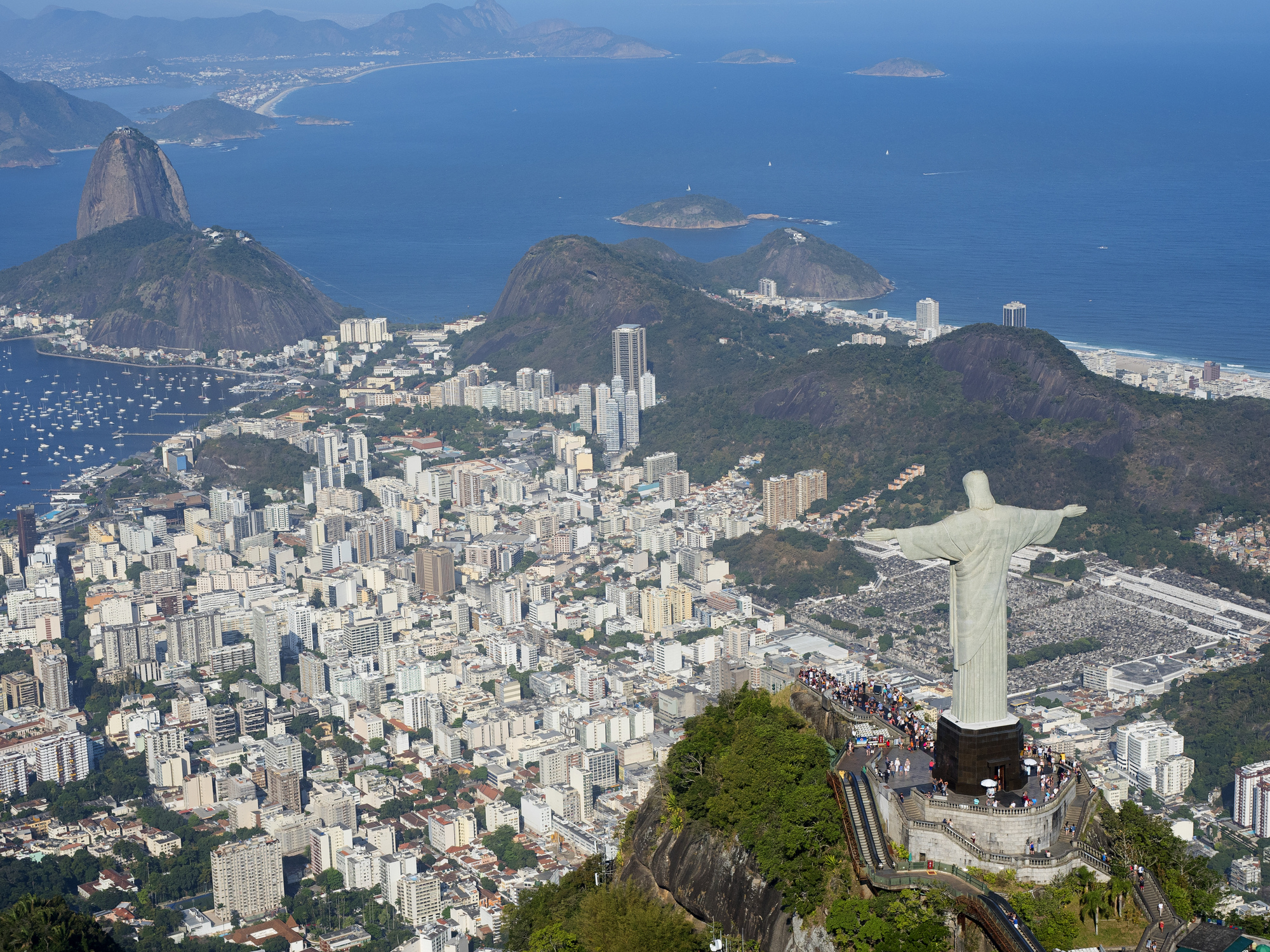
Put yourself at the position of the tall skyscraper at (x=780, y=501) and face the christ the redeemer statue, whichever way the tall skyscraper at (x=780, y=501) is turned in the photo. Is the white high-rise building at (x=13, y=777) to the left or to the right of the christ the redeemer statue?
right

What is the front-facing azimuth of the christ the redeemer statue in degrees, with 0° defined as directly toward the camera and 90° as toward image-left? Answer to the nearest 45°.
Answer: approximately 135°

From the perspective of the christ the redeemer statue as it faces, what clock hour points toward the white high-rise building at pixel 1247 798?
The white high-rise building is roughly at 2 o'clock from the christ the redeemer statue.

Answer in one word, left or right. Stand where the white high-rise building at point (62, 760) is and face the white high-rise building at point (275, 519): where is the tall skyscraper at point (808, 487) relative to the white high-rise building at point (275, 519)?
right

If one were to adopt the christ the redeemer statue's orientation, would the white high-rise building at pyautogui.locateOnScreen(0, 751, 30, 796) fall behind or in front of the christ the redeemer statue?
in front

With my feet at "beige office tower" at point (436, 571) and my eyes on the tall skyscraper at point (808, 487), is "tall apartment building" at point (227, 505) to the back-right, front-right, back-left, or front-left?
back-left
